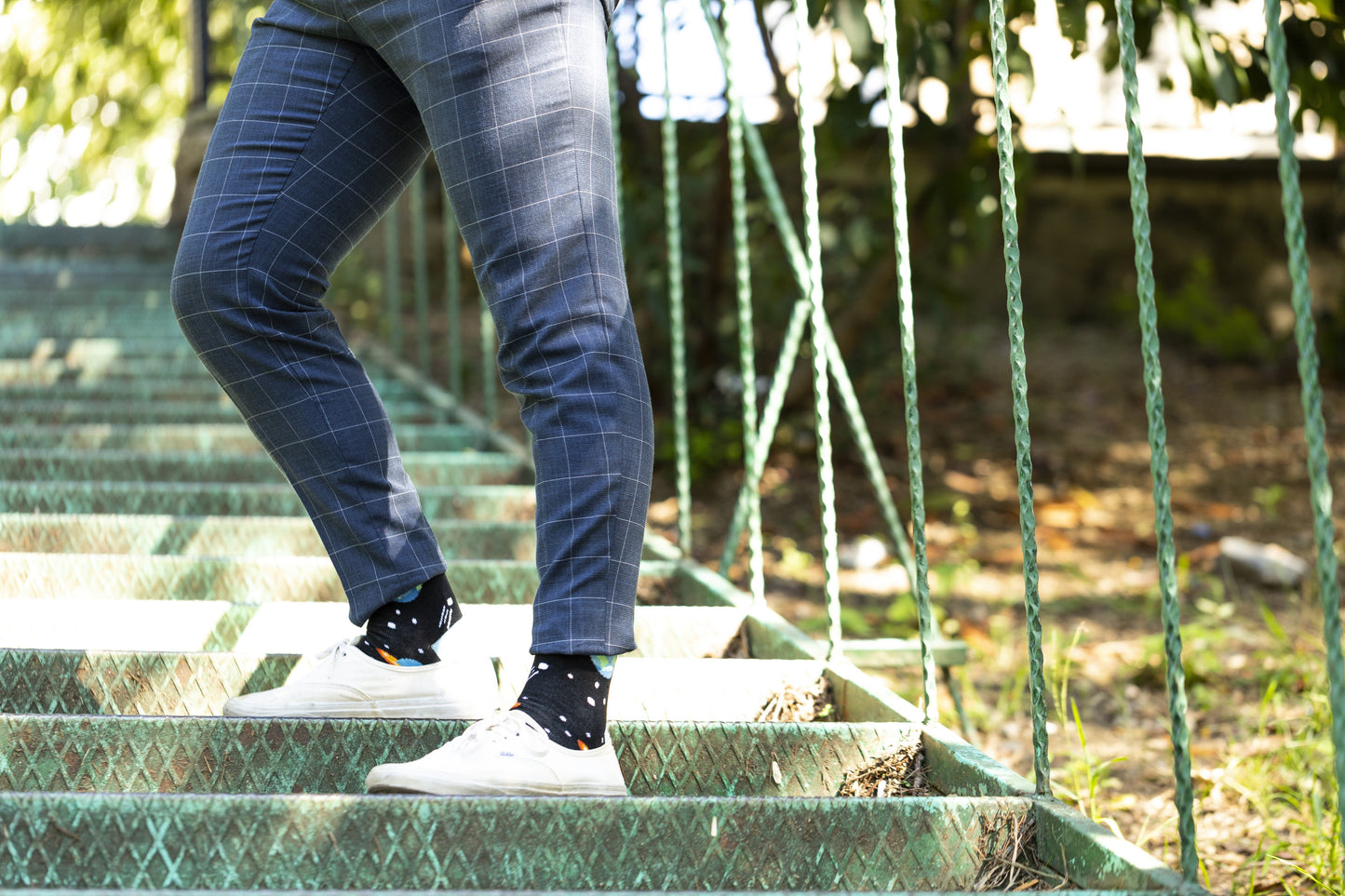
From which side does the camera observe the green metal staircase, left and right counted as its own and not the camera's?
front
